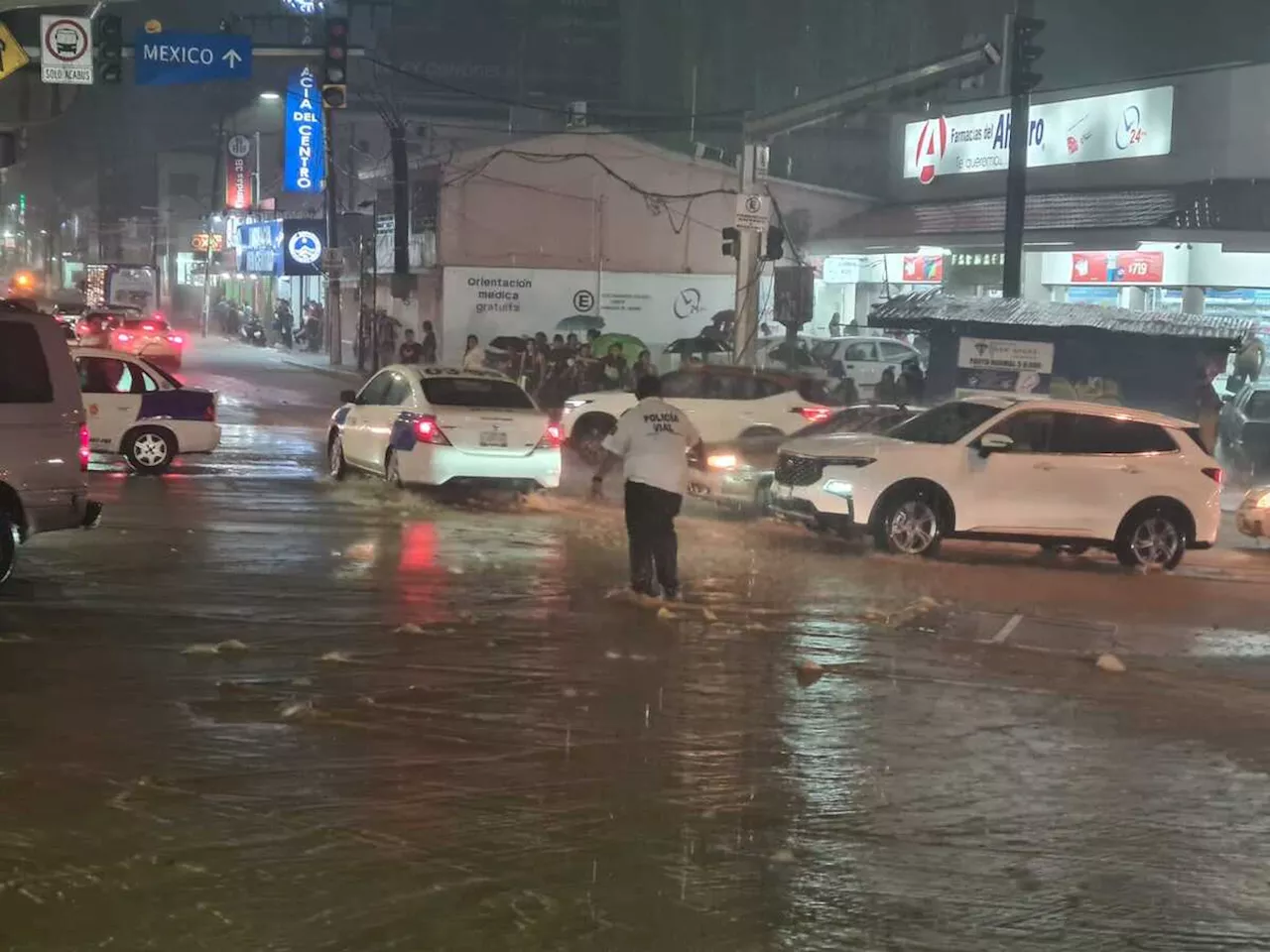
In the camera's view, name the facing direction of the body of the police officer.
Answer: away from the camera

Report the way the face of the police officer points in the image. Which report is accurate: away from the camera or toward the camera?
away from the camera

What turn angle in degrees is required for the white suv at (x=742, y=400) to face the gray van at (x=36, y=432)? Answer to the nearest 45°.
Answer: approximately 45° to its left

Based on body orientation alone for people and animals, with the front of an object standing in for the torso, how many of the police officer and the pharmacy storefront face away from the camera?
1

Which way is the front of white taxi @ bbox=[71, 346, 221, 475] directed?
to the viewer's left

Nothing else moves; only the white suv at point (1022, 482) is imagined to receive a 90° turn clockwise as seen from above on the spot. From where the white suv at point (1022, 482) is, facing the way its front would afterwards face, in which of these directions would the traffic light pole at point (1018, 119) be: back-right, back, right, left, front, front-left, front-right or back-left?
front-right

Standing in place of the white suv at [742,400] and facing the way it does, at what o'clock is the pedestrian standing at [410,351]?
The pedestrian standing is roughly at 2 o'clock from the white suv.

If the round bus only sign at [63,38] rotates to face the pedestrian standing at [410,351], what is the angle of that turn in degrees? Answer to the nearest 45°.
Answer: approximately 135° to its left

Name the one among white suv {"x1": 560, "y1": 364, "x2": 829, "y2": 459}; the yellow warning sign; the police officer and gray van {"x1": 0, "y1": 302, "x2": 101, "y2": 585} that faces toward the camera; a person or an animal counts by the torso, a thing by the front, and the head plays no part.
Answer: the yellow warning sign

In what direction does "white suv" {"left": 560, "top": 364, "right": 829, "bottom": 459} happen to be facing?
to the viewer's left

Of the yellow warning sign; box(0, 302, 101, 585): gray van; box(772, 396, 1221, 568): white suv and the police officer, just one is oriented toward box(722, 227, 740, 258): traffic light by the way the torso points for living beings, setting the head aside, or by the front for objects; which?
the police officer

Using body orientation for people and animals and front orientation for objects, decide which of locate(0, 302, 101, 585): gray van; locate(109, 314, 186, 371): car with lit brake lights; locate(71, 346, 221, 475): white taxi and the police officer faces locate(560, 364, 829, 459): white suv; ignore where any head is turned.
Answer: the police officer
